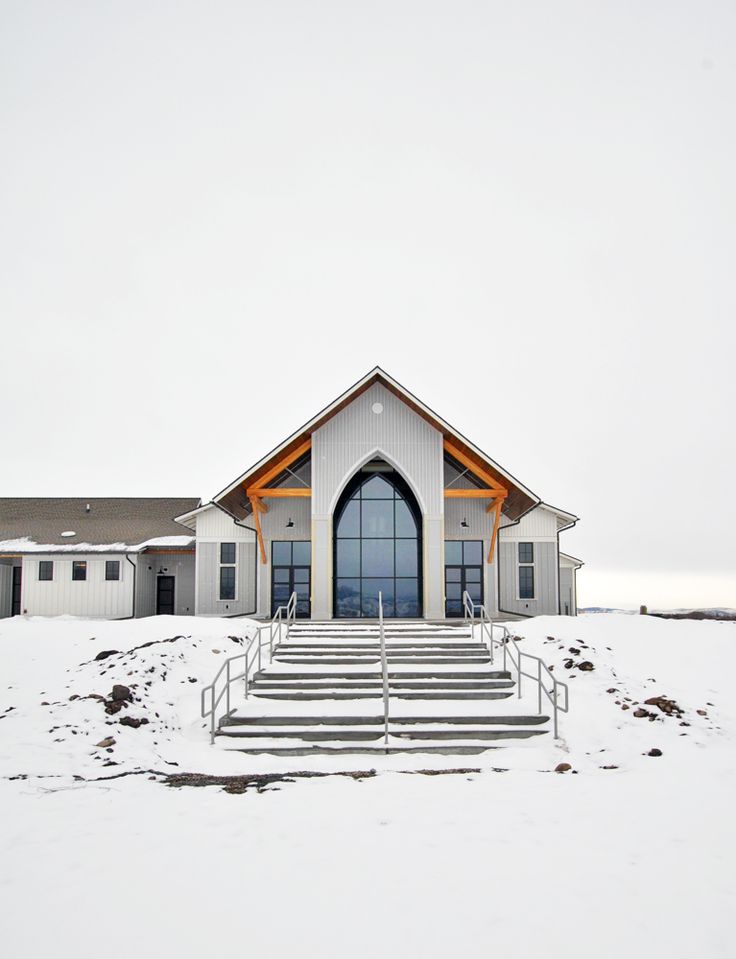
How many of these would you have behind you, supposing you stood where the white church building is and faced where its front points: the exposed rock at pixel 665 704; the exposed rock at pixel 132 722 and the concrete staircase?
0

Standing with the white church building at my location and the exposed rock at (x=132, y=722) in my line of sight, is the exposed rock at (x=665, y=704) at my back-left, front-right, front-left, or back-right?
front-left

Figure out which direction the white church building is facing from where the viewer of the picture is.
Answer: facing the viewer

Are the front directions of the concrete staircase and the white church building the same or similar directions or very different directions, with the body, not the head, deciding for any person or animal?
same or similar directions

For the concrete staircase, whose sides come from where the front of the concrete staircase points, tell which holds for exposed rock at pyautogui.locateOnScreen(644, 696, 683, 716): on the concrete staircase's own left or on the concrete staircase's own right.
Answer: on the concrete staircase's own left

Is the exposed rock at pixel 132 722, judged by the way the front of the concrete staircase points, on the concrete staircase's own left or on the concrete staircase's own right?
on the concrete staircase's own right

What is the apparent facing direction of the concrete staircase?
toward the camera

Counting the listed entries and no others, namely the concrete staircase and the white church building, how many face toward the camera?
2

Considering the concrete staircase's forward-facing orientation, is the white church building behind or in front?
behind

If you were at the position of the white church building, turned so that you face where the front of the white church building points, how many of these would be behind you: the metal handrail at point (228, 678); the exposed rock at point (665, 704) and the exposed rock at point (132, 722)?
0

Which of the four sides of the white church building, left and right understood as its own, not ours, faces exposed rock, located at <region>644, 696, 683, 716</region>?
front

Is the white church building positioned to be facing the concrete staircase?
yes

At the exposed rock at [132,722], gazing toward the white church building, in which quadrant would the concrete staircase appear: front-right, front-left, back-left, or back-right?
front-right
